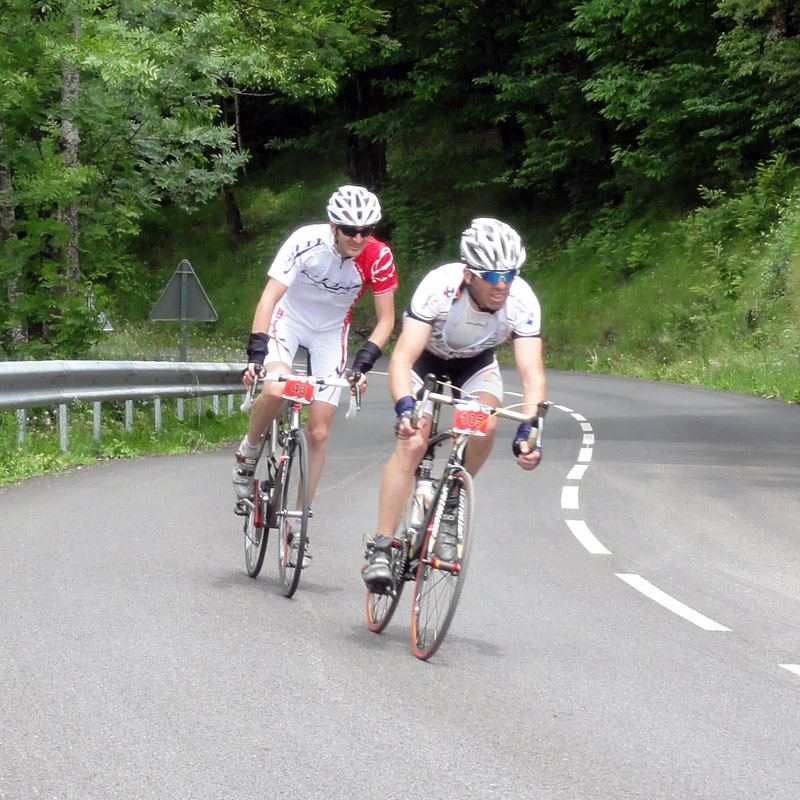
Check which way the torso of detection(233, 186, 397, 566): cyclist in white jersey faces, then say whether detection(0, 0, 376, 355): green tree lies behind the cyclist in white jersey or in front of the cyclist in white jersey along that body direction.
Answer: behind

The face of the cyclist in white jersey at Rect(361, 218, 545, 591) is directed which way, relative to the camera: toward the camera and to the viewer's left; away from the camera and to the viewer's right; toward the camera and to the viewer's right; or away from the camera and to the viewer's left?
toward the camera and to the viewer's right

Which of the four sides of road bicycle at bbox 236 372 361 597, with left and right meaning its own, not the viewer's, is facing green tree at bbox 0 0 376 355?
back

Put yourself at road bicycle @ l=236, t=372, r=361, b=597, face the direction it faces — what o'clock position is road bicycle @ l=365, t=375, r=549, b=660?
road bicycle @ l=365, t=375, r=549, b=660 is roughly at 11 o'clock from road bicycle @ l=236, t=372, r=361, b=597.

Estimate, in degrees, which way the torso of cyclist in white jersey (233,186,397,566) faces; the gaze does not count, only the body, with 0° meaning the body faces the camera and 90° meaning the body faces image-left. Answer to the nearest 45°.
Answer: approximately 0°

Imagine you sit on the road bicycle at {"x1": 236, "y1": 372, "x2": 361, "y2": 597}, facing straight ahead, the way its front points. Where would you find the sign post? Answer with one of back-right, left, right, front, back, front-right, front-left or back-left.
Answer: back

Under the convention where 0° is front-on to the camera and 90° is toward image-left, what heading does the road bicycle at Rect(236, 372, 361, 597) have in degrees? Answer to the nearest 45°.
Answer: approximately 0°

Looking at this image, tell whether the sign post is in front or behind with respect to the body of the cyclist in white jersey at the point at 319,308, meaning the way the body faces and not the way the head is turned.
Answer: behind
